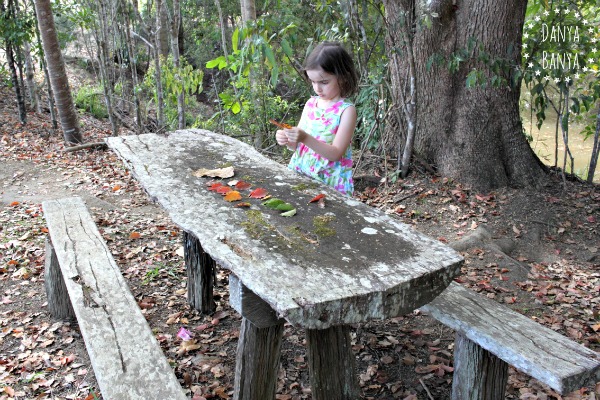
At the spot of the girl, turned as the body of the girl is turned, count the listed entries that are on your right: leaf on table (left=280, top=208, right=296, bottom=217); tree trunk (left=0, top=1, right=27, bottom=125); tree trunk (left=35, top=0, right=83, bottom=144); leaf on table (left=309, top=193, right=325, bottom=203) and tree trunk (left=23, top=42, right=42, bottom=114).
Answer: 3

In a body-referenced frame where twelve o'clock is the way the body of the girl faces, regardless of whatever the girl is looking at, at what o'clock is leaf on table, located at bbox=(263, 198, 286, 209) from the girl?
The leaf on table is roughly at 11 o'clock from the girl.

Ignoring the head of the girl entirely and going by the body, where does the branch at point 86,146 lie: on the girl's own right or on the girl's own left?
on the girl's own right

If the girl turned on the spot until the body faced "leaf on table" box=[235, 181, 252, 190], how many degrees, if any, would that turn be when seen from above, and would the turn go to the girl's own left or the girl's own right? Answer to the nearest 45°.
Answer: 0° — they already face it

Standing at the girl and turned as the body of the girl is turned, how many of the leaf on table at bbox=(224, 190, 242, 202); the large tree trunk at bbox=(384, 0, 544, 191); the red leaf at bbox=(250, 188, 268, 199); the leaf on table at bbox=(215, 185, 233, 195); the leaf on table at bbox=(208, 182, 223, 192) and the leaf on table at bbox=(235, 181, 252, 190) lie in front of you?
5

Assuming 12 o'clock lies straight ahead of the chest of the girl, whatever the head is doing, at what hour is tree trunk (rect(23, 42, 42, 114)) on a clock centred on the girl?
The tree trunk is roughly at 3 o'clock from the girl.

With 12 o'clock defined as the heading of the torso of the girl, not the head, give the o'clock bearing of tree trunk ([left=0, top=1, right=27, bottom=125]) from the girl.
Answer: The tree trunk is roughly at 3 o'clock from the girl.

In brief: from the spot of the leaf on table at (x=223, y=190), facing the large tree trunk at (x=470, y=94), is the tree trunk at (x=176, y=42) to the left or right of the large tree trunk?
left

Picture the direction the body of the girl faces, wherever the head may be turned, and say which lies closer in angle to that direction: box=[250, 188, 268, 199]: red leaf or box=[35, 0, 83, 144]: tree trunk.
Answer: the red leaf

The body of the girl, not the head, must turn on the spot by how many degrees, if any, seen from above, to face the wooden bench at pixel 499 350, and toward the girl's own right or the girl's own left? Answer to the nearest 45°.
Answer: approximately 90° to the girl's own left

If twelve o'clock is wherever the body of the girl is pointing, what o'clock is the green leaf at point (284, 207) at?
The green leaf is roughly at 11 o'clock from the girl.

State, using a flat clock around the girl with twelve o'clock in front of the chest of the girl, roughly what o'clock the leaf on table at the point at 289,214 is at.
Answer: The leaf on table is roughly at 11 o'clock from the girl.

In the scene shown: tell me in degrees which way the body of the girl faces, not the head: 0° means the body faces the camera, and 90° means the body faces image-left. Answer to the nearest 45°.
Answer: approximately 45°

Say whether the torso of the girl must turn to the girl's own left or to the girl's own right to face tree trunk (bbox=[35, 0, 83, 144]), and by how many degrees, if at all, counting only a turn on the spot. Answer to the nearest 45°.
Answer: approximately 90° to the girl's own right
